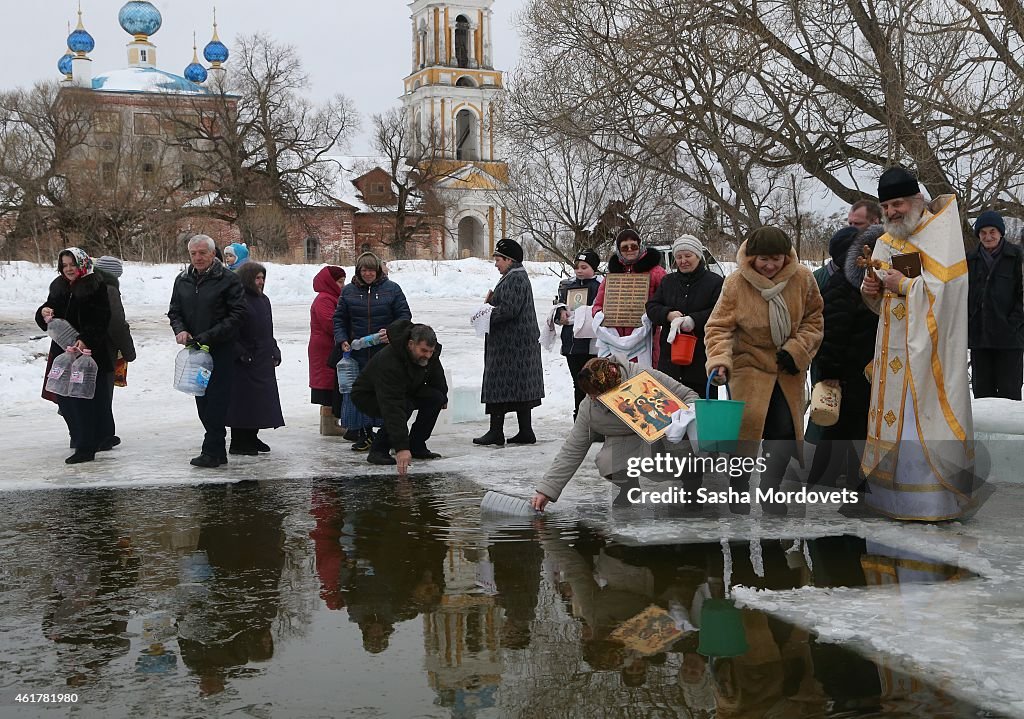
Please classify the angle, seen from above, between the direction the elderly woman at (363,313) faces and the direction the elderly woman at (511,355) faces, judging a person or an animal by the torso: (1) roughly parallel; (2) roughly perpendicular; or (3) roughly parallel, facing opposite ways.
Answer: roughly perpendicular

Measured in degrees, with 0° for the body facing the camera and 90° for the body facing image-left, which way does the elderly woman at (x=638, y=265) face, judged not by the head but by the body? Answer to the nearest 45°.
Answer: approximately 0°

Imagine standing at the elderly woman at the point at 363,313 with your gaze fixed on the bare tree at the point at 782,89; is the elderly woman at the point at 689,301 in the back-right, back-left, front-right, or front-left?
front-right

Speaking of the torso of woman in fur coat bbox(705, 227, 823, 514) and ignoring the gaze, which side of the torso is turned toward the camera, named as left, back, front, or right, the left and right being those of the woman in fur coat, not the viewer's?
front

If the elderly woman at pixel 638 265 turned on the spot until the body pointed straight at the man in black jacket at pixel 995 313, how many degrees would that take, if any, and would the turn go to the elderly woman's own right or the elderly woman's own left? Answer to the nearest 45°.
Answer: approximately 90° to the elderly woman's own left

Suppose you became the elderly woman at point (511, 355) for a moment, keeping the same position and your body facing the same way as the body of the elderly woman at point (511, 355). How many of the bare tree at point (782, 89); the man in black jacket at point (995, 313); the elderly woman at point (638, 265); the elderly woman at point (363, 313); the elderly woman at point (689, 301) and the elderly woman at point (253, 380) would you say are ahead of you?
2

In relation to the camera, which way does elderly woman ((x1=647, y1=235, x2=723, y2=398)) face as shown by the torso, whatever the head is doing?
toward the camera

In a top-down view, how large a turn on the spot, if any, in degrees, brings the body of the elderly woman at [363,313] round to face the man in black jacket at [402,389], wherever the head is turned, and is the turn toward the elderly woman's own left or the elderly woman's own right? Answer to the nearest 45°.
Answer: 0° — they already face them

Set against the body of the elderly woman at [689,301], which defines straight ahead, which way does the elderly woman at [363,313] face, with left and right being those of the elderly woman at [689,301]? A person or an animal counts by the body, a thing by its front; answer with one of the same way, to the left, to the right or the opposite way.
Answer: the same way

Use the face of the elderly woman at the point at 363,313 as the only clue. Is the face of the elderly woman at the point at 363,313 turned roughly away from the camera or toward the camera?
toward the camera

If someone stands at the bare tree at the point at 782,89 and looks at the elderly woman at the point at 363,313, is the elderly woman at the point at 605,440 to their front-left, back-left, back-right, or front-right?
front-left

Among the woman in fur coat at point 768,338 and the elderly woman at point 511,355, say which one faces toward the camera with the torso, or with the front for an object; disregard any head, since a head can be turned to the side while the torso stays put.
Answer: the woman in fur coat

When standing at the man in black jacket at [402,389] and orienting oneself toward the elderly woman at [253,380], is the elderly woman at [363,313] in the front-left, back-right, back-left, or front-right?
front-right

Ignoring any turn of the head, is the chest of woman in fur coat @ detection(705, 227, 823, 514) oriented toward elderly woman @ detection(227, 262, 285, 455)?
no

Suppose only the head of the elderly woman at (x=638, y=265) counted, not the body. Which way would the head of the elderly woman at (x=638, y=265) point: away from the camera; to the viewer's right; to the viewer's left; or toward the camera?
toward the camera

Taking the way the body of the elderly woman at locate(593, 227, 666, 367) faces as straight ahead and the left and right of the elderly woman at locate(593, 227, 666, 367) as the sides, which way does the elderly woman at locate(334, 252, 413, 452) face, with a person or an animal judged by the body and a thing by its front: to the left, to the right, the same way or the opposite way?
the same way

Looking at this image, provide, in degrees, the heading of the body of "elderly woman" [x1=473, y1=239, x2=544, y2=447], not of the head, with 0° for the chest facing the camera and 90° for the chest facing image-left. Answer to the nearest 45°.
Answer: approximately 90°
